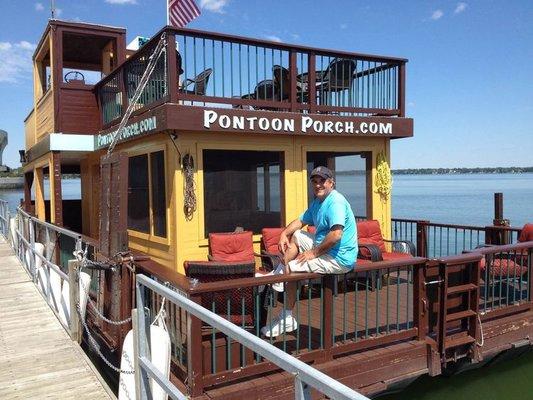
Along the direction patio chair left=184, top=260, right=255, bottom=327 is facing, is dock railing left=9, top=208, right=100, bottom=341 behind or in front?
in front

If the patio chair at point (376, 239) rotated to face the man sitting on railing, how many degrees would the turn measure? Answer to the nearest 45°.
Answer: approximately 45° to its right

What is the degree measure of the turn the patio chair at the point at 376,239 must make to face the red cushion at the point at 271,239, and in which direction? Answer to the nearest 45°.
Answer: approximately 90° to its right

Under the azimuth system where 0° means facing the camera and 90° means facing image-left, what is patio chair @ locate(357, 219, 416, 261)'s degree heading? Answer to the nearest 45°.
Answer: approximately 315°
